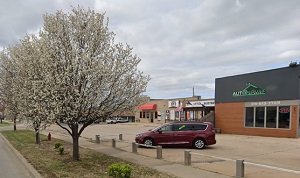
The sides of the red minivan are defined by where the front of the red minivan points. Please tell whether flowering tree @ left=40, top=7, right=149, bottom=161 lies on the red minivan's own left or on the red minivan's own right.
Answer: on the red minivan's own left

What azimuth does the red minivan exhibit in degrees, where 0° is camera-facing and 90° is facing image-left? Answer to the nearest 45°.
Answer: approximately 90°

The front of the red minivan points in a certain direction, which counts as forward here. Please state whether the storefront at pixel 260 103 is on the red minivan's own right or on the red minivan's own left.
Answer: on the red minivan's own right

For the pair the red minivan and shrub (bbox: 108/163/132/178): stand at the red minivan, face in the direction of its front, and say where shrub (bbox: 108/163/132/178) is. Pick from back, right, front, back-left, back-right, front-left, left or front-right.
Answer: left
